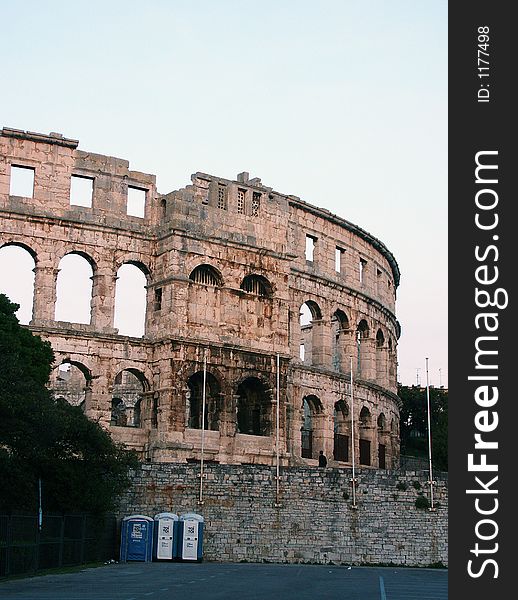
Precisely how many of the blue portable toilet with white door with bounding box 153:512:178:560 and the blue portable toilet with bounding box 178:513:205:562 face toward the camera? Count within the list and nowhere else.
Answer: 2

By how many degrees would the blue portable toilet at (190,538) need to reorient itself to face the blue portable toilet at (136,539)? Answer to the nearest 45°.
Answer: approximately 90° to its right

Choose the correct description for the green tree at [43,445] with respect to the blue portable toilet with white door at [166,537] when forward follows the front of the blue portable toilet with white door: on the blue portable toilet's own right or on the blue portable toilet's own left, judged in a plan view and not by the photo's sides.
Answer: on the blue portable toilet's own right

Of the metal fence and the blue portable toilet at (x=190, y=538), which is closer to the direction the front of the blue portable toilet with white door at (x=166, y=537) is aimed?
the metal fence

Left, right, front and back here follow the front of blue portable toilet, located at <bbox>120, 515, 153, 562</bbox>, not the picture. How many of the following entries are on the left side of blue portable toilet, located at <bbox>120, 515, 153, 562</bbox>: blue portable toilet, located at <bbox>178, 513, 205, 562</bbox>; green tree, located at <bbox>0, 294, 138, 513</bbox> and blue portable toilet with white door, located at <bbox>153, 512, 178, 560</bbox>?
2

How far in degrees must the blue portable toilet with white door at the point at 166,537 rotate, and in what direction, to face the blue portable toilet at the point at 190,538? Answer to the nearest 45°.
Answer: approximately 90° to its left

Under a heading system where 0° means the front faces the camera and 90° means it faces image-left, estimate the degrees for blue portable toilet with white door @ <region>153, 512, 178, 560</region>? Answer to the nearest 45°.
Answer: approximately 0°
